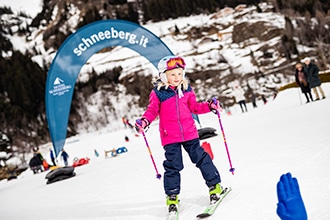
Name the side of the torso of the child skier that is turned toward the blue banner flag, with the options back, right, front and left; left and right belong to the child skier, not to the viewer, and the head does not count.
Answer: back

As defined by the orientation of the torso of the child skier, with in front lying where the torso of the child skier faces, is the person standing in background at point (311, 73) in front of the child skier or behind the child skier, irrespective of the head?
behind

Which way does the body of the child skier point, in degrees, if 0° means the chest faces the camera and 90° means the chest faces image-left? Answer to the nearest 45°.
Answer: approximately 0°

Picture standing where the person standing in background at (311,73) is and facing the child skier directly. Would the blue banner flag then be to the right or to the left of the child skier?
right
